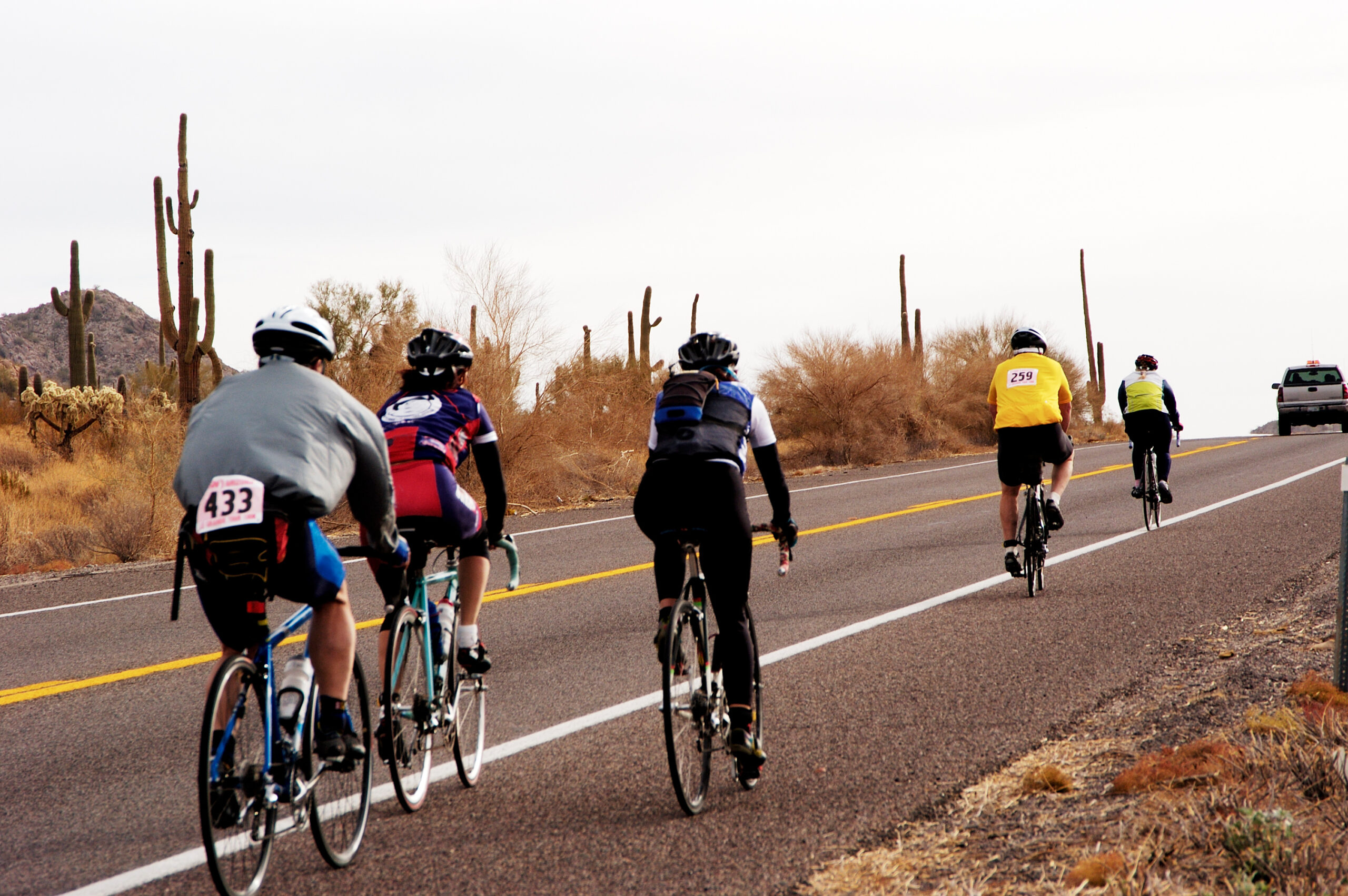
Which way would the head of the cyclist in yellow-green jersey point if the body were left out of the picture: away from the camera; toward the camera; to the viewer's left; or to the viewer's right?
away from the camera

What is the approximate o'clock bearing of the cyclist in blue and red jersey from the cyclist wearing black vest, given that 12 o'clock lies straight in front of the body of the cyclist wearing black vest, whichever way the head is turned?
The cyclist in blue and red jersey is roughly at 8 o'clock from the cyclist wearing black vest.

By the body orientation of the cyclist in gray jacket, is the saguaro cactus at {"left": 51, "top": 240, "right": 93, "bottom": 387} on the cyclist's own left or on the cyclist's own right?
on the cyclist's own left

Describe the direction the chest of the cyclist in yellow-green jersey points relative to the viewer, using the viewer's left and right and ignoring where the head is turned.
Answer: facing away from the viewer

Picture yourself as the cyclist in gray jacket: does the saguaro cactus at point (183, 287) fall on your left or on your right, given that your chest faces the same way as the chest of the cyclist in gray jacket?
on your left

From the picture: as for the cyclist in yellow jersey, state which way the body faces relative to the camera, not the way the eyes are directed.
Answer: away from the camera

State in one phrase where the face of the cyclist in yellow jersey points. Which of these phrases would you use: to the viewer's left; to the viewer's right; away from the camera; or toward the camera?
away from the camera

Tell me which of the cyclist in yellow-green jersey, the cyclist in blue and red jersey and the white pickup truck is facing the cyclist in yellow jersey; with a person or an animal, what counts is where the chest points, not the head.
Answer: the cyclist in blue and red jersey

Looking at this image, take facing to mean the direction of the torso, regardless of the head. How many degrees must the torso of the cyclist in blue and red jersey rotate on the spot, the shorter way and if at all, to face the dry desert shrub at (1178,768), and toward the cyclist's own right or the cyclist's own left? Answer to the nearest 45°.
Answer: approximately 45° to the cyclist's own right
